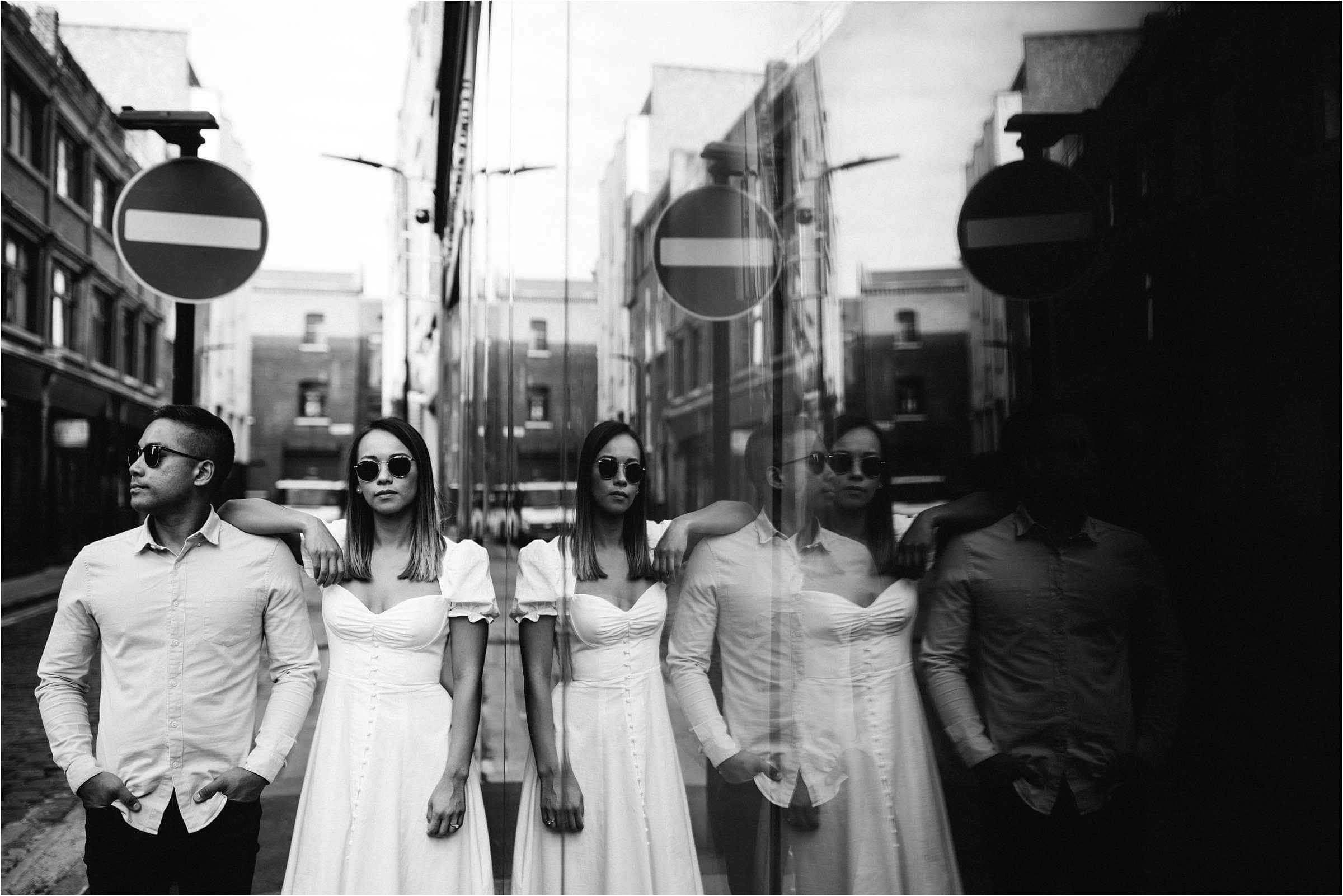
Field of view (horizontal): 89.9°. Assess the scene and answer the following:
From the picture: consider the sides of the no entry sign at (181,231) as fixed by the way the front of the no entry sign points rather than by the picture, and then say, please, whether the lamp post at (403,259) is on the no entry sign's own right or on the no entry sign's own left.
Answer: on the no entry sign's own left

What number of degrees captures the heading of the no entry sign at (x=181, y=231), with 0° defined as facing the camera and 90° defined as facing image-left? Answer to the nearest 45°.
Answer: approximately 0°

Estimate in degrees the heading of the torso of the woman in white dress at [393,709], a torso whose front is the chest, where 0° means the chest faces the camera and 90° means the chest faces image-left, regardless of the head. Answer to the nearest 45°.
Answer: approximately 0°
